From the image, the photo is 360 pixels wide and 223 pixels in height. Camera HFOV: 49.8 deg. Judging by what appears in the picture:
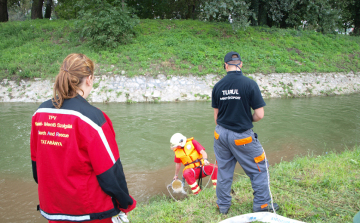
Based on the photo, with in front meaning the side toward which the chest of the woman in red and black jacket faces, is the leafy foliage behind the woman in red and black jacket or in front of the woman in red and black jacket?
in front

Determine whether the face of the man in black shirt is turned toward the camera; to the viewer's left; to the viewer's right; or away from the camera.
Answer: away from the camera

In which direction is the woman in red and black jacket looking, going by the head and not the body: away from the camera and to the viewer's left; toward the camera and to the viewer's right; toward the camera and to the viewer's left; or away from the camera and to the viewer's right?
away from the camera and to the viewer's right

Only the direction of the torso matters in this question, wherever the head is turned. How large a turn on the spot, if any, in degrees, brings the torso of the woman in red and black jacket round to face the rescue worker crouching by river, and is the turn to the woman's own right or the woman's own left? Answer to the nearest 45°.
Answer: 0° — they already face them

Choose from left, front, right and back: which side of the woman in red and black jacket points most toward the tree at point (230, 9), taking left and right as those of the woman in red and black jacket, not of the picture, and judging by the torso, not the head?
front

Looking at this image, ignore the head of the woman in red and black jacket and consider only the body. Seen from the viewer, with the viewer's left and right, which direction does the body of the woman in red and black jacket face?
facing away from the viewer and to the right of the viewer

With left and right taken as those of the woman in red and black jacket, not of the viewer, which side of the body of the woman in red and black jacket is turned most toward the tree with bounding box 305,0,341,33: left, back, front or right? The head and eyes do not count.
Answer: front

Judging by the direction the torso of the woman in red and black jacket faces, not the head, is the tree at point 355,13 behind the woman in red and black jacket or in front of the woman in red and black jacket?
in front
